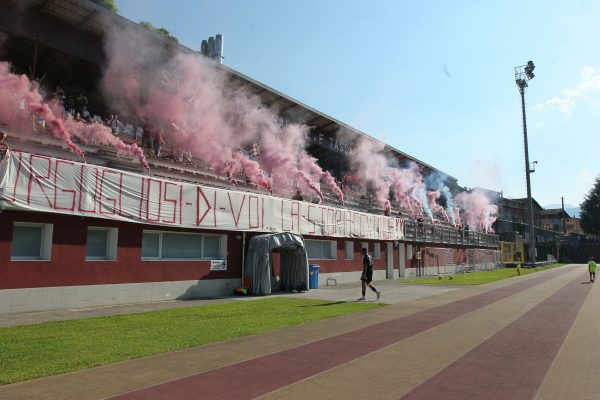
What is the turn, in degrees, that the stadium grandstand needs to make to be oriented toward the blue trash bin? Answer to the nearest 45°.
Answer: approximately 45° to its left

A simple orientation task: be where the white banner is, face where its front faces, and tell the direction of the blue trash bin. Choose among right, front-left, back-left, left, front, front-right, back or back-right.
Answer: left

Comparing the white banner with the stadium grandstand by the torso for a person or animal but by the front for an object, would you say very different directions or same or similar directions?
same or similar directions

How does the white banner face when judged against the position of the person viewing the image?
facing the viewer and to the right of the viewer
